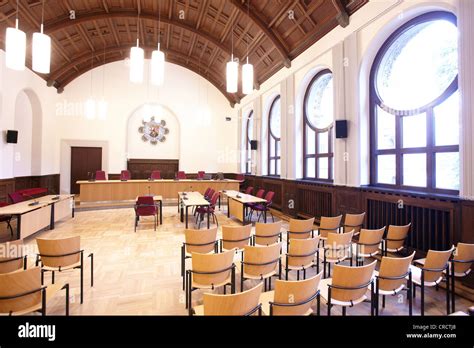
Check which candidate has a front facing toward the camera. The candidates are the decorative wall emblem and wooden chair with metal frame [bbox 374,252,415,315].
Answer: the decorative wall emblem

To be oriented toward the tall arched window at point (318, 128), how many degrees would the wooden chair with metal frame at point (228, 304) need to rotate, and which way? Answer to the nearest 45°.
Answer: approximately 90° to its right

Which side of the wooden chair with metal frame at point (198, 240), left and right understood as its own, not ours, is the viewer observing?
back

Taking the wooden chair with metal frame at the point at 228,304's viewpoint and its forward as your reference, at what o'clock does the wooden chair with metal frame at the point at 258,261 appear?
the wooden chair with metal frame at the point at 258,261 is roughly at 2 o'clock from the wooden chair with metal frame at the point at 228,304.

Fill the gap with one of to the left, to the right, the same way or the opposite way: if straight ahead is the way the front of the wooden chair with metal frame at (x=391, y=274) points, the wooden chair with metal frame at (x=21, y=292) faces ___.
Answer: the same way

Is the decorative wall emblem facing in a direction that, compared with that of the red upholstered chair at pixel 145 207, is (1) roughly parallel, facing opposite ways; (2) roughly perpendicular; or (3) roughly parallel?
roughly parallel, facing opposite ways

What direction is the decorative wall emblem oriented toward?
toward the camera

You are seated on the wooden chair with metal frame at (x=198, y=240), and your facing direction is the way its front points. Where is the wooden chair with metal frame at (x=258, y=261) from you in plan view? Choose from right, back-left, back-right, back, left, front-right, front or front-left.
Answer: back-right

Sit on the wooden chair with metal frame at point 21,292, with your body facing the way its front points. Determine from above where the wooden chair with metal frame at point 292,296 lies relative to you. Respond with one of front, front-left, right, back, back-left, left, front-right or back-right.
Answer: right

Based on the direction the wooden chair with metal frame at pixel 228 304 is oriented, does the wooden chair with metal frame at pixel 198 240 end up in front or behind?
in front

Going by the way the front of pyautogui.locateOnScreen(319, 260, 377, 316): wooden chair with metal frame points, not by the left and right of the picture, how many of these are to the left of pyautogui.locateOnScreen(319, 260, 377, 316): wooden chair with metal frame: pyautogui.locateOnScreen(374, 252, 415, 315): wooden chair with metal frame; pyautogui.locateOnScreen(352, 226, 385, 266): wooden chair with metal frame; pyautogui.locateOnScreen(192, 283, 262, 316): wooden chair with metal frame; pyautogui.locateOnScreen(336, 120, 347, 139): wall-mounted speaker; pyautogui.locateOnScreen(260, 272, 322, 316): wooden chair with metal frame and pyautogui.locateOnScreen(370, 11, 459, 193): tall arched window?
2

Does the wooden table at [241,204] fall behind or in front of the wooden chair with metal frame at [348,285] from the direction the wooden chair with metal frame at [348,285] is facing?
in front

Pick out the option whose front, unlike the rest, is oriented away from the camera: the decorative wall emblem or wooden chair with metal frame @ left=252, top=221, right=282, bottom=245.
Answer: the wooden chair with metal frame

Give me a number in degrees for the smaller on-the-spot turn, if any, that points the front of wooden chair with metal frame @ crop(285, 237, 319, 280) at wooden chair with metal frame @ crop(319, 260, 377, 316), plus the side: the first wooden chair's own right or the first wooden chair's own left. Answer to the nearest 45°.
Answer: approximately 180°

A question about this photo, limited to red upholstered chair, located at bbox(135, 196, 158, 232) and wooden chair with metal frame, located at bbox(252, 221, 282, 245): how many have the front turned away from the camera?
2

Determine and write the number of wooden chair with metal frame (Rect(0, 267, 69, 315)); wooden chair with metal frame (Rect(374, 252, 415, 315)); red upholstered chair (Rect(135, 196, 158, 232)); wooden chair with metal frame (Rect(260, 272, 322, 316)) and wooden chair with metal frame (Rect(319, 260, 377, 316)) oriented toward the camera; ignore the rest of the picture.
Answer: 0

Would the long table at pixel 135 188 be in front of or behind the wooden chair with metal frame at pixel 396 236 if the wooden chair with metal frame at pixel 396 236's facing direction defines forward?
in front

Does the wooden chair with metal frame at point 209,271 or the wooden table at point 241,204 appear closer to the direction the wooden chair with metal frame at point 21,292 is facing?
the wooden table

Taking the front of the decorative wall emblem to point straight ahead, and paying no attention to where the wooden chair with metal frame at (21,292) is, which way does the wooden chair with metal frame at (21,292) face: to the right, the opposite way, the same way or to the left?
the opposite way

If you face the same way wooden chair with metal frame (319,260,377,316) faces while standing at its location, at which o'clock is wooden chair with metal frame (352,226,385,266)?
wooden chair with metal frame (352,226,385,266) is roughly at 2 o'clock from wooden chair with metal frame (319,260,377,316).

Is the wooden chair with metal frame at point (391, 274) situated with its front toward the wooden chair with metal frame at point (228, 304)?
no

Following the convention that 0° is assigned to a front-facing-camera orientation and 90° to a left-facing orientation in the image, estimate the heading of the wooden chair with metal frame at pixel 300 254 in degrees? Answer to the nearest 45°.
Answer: approximately 135°

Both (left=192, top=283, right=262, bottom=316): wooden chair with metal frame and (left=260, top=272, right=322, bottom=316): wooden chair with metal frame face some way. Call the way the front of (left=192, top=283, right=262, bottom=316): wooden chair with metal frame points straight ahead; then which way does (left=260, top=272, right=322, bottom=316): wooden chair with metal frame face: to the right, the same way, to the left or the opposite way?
the same way
